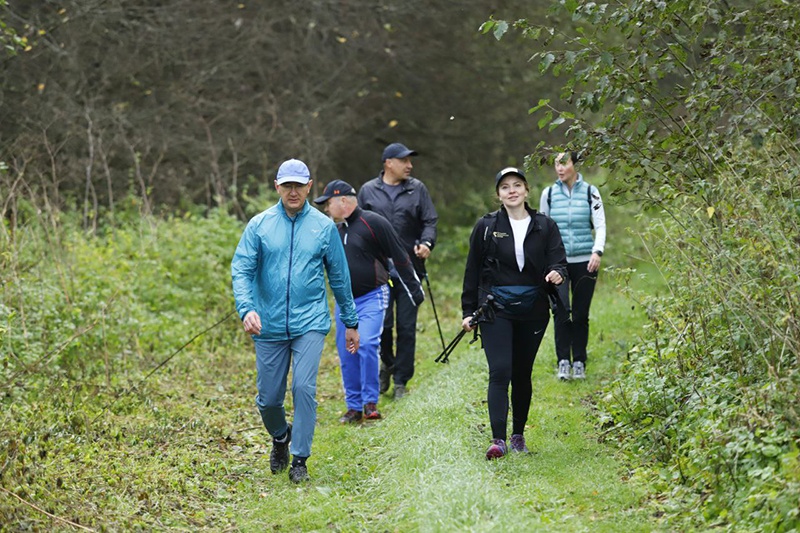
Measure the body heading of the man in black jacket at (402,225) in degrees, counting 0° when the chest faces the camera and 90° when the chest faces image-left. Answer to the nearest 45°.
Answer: approximately 0°

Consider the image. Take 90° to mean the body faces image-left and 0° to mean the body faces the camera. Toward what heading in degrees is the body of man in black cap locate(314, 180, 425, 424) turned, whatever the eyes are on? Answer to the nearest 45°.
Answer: approximately 45°

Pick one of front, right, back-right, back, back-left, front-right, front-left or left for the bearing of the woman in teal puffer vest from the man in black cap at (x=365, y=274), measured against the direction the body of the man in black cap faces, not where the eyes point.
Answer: back-left

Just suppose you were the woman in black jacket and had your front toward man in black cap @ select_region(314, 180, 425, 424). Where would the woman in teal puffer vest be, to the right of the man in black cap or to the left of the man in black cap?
right

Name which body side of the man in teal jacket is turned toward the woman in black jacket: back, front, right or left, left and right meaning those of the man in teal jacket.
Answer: left

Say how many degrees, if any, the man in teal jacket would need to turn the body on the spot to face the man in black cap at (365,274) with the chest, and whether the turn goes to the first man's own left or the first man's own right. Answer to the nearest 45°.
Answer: approximately 180°

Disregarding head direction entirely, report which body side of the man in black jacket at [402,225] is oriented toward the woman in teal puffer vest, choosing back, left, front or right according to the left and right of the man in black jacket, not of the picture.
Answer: left

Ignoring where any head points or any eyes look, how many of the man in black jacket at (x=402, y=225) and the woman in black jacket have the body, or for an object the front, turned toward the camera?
2

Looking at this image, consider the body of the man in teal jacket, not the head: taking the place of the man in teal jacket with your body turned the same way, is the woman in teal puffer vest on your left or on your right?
on your left

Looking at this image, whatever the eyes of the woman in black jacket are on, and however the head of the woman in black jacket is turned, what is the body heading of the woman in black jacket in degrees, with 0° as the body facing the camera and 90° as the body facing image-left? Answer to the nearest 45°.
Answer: approximately 0°
